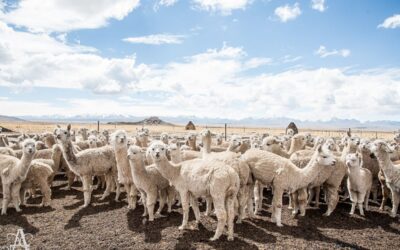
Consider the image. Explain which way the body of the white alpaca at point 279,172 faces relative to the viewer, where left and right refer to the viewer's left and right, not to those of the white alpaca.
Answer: facing to the right of the viewer

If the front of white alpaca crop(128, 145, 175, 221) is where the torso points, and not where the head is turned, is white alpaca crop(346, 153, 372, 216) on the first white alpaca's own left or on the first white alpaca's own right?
on the first white alpaca's own left

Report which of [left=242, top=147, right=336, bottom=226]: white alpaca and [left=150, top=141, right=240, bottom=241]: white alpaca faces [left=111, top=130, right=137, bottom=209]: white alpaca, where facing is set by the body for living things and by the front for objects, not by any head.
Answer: [left=150, top=141, right=240, bottom=241]: white alpaca

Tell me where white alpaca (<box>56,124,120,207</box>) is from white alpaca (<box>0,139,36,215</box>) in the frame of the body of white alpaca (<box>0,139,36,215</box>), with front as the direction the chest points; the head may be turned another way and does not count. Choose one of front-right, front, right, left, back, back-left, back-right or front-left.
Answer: front-left

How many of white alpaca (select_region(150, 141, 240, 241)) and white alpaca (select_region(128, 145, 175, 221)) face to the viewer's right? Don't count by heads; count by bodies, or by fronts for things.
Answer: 0

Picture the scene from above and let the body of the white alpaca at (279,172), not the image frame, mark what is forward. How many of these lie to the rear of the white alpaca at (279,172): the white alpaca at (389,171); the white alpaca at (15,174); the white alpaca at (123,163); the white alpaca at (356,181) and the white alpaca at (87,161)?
3

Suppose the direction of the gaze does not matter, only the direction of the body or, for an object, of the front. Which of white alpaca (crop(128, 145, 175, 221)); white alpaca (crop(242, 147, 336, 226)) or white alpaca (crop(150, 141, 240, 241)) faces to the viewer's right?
white alpaca (crop(242, 147, 336, 226))

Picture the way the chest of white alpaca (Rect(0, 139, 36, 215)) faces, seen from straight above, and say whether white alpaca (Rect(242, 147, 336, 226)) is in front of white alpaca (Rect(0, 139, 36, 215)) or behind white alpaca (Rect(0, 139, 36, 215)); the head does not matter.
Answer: in front

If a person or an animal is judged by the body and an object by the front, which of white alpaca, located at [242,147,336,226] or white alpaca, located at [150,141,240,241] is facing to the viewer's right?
white alpaca, located at [242,147,336,226]

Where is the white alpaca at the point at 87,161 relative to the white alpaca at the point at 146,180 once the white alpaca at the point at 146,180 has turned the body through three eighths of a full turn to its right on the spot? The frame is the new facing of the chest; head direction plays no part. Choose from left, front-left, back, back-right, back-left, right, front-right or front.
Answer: front-left

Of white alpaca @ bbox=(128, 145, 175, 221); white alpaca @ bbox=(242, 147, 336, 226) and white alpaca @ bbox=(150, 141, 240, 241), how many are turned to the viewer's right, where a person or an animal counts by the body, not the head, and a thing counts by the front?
1

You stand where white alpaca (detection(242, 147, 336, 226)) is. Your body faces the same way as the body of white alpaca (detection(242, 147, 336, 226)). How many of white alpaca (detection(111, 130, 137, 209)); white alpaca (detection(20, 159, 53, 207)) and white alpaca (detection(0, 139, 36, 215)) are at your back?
3

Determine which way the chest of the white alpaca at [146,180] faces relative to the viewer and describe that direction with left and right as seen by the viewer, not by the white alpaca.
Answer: facing the viewer and to the left of the viewer

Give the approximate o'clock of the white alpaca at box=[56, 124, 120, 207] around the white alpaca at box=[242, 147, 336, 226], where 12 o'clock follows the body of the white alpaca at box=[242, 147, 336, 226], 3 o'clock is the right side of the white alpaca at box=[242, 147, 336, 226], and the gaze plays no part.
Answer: the white alpaca at box=[56, 124, 120, 207] is roughly at 6 o'clock from the white alpaca at box=[242, 147, 336, 226].
